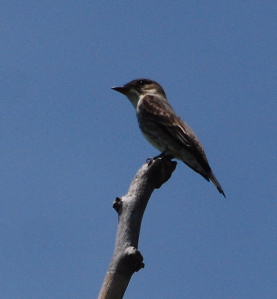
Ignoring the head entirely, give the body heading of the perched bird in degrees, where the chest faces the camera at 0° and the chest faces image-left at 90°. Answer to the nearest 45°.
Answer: approximately 90°
